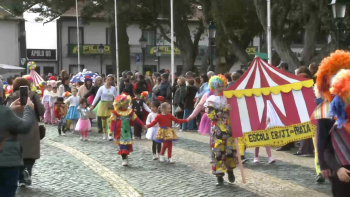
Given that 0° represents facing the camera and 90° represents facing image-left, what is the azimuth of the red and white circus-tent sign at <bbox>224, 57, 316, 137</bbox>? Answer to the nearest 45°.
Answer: approximately 0°

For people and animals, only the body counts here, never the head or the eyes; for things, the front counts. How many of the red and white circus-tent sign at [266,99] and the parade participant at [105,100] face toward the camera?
2

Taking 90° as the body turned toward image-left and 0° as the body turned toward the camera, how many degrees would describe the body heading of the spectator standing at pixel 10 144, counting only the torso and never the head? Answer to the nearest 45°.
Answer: approximately 225°

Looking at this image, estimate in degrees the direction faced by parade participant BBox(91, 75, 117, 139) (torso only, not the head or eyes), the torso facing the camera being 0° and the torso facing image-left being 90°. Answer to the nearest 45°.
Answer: approximately 0°

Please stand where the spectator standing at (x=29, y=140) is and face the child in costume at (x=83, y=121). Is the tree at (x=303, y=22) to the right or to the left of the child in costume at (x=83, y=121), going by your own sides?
right
